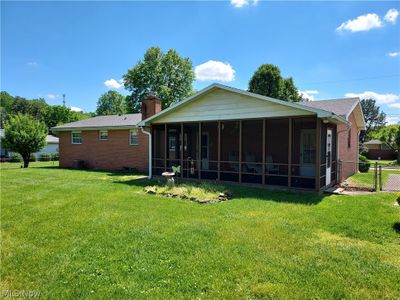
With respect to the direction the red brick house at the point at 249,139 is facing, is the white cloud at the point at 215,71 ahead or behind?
ahead

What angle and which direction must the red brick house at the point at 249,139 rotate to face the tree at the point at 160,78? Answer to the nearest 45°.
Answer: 0° — it already faces it

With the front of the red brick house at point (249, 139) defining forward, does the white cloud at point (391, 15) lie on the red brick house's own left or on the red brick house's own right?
on the red brick house's own right

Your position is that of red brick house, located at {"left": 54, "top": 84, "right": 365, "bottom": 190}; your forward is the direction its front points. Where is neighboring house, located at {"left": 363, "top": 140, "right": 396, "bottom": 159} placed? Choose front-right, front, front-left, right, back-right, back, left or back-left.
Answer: front-right

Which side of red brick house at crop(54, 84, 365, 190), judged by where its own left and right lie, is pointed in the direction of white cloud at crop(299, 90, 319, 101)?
front

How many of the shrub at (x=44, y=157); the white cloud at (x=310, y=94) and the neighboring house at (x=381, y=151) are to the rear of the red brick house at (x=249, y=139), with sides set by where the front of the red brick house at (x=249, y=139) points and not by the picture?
0

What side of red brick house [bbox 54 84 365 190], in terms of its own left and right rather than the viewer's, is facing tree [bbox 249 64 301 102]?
front

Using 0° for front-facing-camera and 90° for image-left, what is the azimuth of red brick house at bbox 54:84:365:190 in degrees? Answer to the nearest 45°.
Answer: approximately 180°
